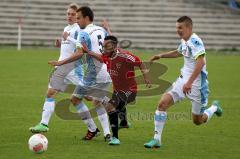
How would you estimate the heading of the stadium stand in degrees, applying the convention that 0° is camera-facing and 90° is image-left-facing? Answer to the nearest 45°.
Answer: approximately 0°

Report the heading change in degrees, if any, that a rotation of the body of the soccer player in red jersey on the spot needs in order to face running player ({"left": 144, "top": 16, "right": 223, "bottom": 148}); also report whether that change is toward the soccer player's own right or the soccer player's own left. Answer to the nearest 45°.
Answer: approximately 90° to the soccer player's own left
